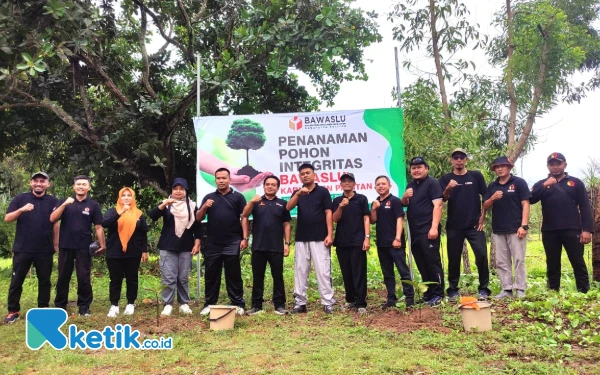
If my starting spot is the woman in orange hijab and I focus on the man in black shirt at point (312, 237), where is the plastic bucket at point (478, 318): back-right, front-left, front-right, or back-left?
front-right

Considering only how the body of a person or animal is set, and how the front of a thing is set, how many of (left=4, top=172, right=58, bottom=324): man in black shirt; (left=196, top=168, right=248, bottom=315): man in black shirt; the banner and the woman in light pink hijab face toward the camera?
4

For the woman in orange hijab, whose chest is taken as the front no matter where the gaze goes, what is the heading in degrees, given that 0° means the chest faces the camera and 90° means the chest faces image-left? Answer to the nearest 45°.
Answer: approximately 0°

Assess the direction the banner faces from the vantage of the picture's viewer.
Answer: facing the viewer

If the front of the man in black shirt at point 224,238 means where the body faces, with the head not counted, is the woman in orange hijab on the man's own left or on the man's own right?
on the man's own right

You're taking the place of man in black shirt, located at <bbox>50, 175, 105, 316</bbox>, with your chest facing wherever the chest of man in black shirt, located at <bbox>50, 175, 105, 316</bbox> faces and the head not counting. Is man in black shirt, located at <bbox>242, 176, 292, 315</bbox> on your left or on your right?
on your left

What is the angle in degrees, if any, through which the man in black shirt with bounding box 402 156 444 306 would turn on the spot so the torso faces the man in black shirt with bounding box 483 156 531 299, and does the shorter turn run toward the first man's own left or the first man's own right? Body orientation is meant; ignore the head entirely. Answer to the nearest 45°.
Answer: approximately 135° to the first man's own left

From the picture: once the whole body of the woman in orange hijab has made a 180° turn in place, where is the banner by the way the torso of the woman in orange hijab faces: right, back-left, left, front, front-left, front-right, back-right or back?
right

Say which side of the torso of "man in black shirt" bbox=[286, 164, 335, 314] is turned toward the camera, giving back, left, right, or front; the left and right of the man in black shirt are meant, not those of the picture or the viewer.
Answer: front

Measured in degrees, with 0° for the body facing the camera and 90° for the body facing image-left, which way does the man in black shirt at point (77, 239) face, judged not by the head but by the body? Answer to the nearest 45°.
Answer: approximately 0°

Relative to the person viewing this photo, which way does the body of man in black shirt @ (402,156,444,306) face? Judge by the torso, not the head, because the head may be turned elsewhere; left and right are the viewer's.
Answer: facing the viewer and to the left of the viewer

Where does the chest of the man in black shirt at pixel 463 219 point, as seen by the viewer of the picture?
toward the camera

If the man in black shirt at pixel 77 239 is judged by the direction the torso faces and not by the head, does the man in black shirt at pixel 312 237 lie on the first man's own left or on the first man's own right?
on the first man's own left
